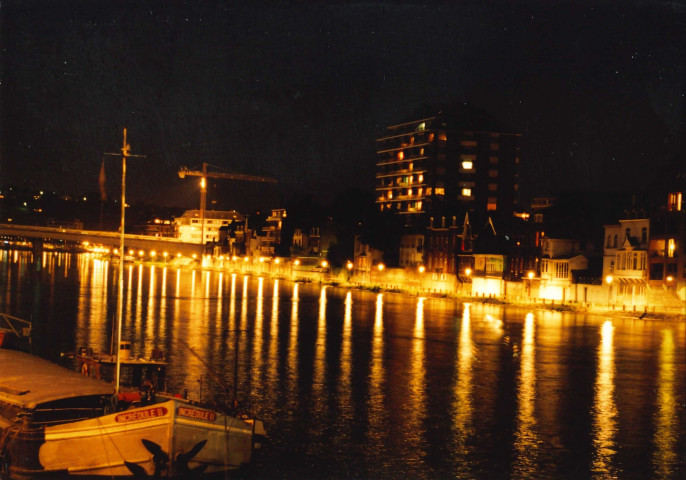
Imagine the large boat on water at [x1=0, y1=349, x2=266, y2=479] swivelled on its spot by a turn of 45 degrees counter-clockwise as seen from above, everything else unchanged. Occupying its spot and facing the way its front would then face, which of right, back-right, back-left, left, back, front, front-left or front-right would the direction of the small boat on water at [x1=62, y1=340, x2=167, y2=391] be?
left

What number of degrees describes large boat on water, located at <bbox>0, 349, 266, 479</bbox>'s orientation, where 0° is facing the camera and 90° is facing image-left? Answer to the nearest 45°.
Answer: approximately 315°
